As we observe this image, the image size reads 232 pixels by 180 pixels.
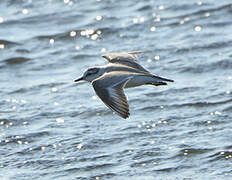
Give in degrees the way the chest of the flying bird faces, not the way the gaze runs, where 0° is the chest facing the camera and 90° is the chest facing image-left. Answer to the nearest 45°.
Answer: approximately 90°
